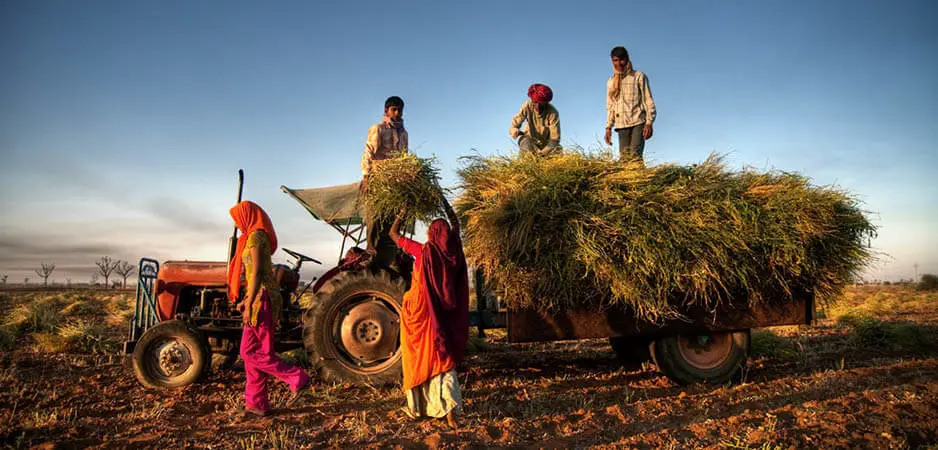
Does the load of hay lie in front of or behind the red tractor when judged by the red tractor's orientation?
behind

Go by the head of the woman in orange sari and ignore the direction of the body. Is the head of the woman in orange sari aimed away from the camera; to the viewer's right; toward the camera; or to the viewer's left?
away from the camera

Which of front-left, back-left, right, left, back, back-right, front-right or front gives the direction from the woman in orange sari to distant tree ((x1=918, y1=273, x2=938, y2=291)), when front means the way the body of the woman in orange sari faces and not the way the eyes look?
right

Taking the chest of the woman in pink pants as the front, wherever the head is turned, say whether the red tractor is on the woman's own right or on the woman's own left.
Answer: on the woman's own right

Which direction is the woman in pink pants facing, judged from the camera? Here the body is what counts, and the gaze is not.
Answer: to the viewer's left

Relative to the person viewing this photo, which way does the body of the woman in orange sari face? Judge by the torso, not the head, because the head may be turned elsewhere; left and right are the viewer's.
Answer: facing away from the viewer and to the left of the viewer

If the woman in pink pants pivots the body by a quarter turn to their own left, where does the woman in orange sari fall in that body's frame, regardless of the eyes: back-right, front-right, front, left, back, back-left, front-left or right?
front-left

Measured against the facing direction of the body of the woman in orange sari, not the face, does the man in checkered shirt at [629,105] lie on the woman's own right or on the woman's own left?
on the woman's own right

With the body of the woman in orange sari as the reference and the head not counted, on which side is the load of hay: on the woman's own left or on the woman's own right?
on the woman's own right

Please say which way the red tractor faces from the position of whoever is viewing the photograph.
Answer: facing to the left of the viewer

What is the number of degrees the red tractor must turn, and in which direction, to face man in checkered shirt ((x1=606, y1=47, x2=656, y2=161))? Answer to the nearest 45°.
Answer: approximately 180°

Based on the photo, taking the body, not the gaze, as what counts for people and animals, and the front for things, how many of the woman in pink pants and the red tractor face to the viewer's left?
2
